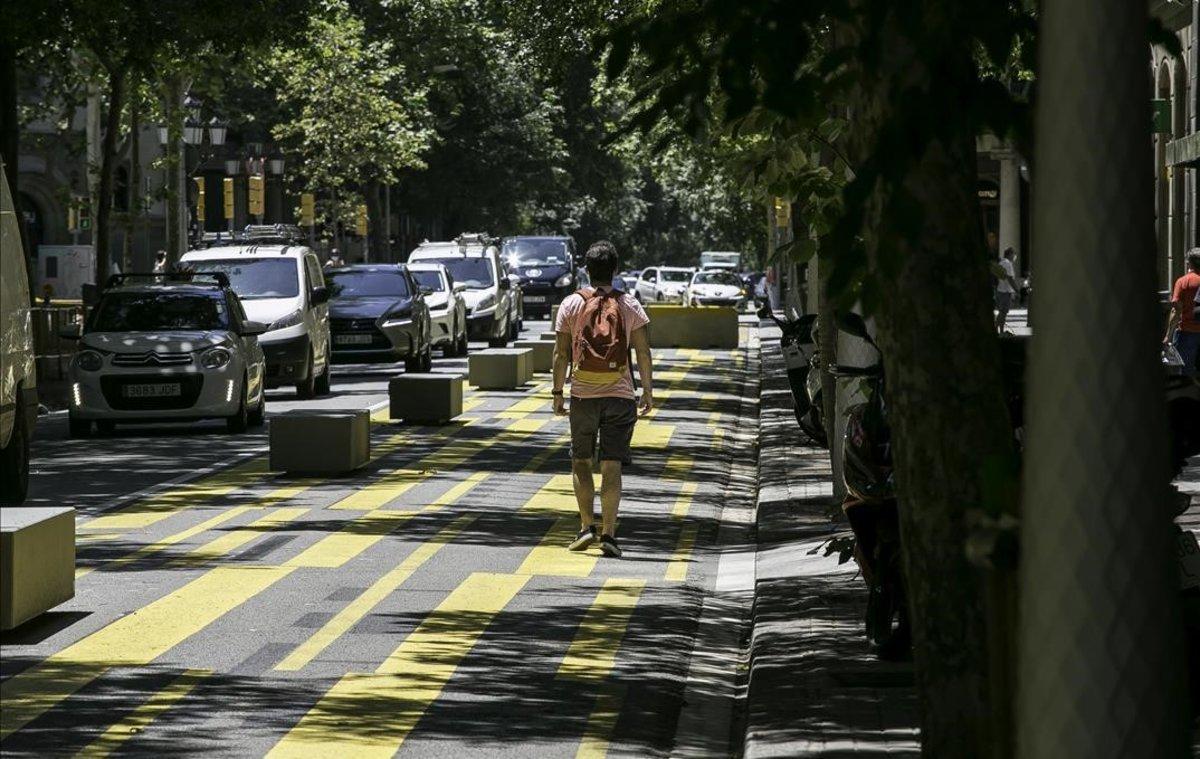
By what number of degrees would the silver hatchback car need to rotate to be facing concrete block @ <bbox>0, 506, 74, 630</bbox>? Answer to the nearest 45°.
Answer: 0° — it already faces it

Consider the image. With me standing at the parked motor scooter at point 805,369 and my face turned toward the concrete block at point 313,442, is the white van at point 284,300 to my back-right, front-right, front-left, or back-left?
front-right

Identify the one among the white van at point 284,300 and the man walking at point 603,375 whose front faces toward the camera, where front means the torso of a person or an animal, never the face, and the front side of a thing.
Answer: the white van

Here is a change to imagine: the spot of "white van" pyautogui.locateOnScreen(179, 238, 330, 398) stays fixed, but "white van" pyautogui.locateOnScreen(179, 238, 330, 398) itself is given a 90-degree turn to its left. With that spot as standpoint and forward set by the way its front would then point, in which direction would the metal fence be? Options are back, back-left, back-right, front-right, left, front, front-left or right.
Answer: back

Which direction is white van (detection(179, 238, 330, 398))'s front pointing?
toward the camera

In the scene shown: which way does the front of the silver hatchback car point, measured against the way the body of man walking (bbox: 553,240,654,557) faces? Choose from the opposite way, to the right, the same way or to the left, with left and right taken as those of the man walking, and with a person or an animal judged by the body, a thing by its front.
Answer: the opposite way

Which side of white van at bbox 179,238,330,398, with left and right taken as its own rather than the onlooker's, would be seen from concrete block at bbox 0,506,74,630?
front

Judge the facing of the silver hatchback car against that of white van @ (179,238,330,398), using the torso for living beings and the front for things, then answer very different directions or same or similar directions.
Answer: same or similar directions

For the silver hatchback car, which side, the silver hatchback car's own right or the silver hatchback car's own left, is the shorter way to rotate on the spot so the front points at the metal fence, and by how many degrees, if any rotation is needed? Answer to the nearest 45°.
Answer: approximately 180°

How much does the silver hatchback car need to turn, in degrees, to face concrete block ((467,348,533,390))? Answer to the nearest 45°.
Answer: approximately 135° to its left

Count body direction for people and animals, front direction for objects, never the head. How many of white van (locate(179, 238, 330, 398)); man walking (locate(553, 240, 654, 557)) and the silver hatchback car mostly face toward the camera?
2

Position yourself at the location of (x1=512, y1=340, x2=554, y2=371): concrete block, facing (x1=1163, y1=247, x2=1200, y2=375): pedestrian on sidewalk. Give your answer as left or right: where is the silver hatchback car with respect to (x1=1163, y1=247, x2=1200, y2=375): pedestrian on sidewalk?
right

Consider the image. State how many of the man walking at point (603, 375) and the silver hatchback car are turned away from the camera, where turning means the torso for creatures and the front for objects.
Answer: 1

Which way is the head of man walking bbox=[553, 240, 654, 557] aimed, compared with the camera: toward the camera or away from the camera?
away from the camera

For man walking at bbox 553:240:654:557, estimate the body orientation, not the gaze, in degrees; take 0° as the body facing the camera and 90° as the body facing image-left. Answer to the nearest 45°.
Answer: approximately 180°

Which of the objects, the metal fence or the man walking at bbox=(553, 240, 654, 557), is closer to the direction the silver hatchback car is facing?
the man walking

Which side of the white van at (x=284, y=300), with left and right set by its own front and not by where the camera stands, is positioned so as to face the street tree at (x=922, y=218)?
front

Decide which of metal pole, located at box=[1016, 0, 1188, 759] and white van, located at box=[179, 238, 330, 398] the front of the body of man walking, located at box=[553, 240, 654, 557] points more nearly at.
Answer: the white van

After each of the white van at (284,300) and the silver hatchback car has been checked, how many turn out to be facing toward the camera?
2
